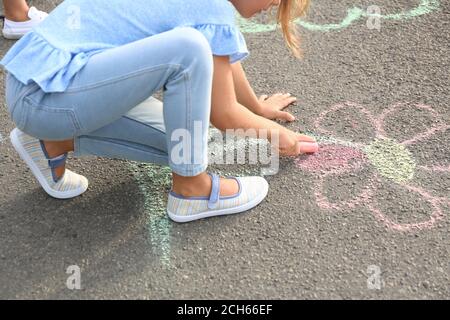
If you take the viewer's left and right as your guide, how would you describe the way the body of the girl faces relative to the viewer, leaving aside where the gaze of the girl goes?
facing to the right of the viewer
